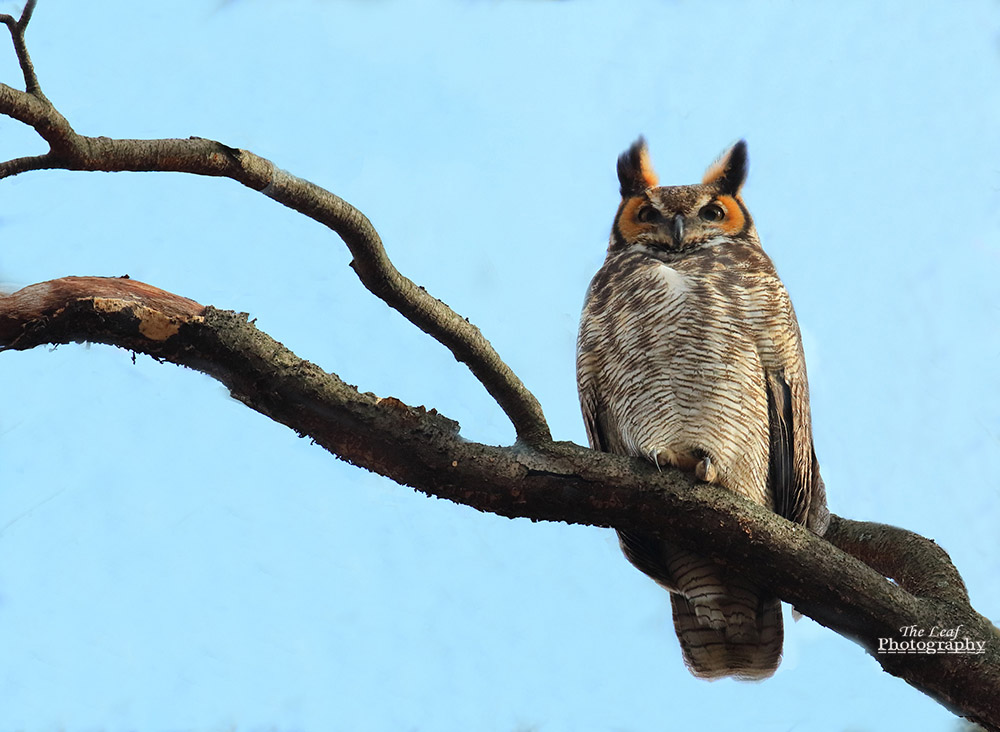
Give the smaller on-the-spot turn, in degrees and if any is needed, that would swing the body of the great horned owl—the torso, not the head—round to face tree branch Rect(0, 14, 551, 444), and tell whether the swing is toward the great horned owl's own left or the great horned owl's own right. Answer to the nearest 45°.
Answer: approximately 45° to the great horned owl's own right

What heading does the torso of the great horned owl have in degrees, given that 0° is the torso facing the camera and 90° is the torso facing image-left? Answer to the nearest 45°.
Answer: approximately 0°

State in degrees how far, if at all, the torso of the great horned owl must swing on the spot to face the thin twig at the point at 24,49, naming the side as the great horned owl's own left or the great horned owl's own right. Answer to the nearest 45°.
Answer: approximately 45° to the great horned owl's own right
